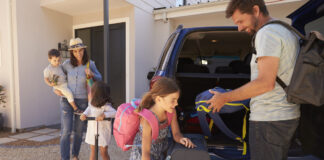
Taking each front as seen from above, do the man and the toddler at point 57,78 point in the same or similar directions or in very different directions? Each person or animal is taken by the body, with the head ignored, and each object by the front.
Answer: very different directions

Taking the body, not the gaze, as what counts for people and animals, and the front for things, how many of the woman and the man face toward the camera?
1

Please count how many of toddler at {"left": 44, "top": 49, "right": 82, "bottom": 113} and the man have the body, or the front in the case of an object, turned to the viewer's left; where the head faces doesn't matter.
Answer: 1

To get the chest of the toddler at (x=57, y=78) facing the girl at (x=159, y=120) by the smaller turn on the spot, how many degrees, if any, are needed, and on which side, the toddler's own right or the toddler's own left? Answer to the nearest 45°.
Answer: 0° — they already face them

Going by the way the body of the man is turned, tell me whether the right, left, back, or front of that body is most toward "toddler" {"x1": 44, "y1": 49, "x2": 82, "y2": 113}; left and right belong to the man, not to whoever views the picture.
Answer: front

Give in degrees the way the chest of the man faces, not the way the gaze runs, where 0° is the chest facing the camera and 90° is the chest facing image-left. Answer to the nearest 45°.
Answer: approximately 90°

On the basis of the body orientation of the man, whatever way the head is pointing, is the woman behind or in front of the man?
in front

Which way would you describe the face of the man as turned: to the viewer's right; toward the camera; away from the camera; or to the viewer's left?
to the viewer's left

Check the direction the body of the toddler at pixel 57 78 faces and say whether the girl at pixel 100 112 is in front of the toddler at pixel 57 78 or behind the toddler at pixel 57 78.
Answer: in front

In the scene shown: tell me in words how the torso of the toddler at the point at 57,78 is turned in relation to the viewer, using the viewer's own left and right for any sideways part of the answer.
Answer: facing the viewer and to the right of the viewer
